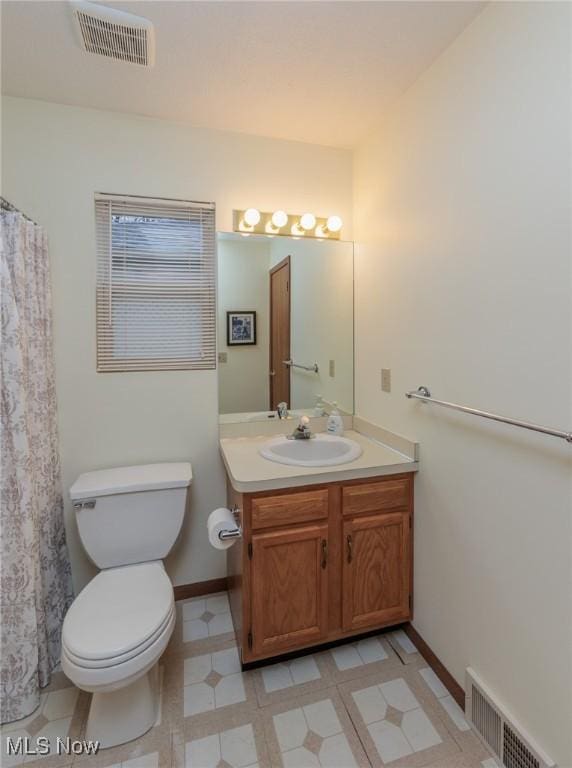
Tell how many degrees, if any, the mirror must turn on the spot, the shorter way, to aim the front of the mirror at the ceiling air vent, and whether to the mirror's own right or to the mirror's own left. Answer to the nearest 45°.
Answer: approximately 45° to the mirror's own right

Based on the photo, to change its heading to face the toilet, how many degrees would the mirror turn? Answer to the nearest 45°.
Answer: approximately 45° to its right

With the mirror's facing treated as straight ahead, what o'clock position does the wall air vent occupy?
The wall air vent is roughly at 11 o'clock from the mirror.

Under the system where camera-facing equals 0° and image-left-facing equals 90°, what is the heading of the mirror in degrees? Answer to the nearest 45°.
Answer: approximately 0°

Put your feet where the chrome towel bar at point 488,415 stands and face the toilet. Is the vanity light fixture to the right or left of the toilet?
right

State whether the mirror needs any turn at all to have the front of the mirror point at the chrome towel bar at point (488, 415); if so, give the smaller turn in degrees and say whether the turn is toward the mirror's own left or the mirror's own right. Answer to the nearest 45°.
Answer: approximately 45° to the mirror's own left
